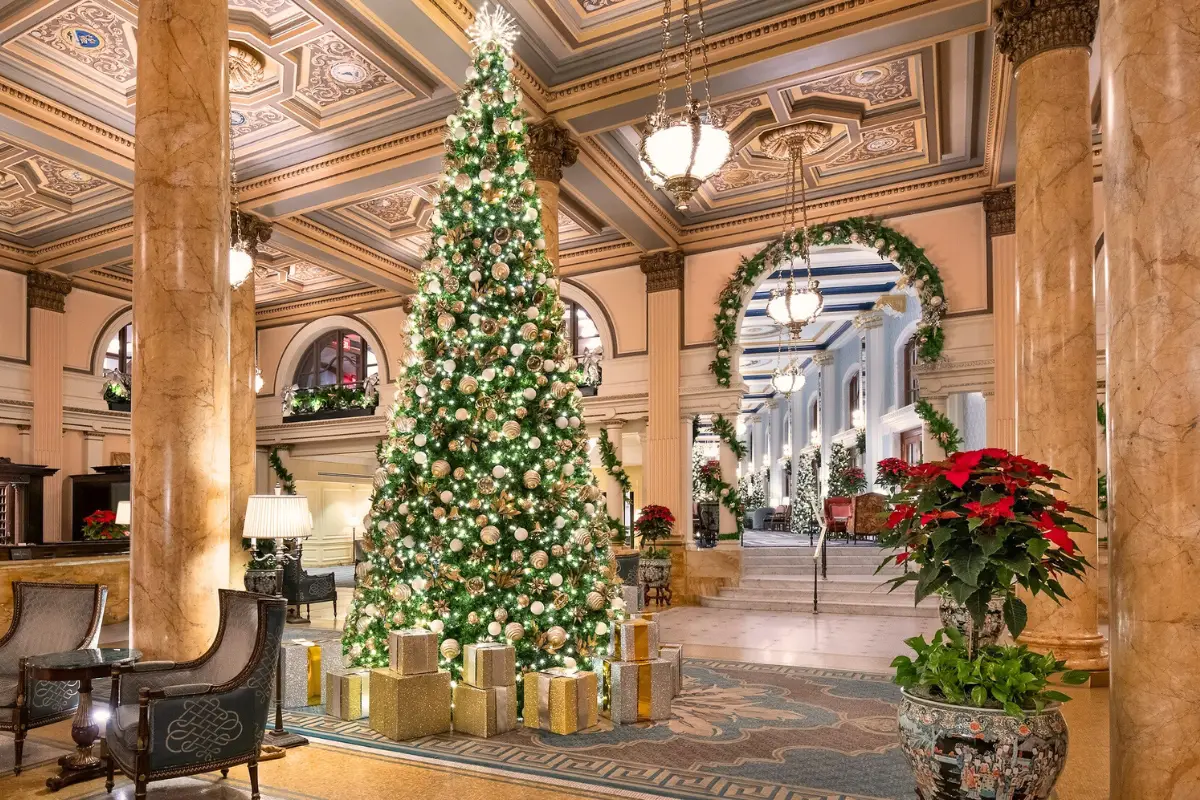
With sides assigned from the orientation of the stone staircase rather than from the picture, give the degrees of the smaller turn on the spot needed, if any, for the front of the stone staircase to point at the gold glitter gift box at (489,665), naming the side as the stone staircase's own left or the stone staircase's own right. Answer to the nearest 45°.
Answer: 0° — it already faces it

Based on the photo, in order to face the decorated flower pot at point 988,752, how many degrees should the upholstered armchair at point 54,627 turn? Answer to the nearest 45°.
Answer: approximately 90° to its left

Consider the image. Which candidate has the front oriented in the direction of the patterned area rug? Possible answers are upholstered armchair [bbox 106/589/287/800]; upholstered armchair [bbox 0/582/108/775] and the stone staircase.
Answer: the stone staircase

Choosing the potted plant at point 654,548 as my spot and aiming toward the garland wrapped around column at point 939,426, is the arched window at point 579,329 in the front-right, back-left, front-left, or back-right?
back-left
